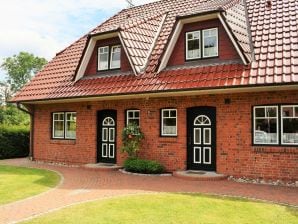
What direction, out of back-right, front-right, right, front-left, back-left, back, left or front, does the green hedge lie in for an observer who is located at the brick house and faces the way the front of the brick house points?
right

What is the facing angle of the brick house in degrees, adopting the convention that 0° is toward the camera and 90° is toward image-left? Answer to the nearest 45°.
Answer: approximately 45°
